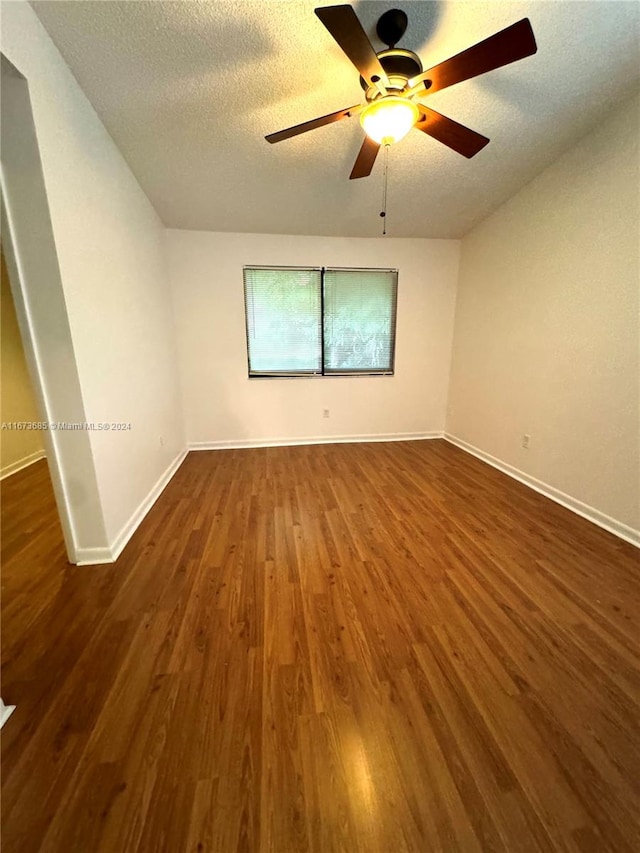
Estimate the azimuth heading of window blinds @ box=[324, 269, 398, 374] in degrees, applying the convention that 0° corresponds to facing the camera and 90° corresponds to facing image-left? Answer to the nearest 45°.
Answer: approximately 0°
